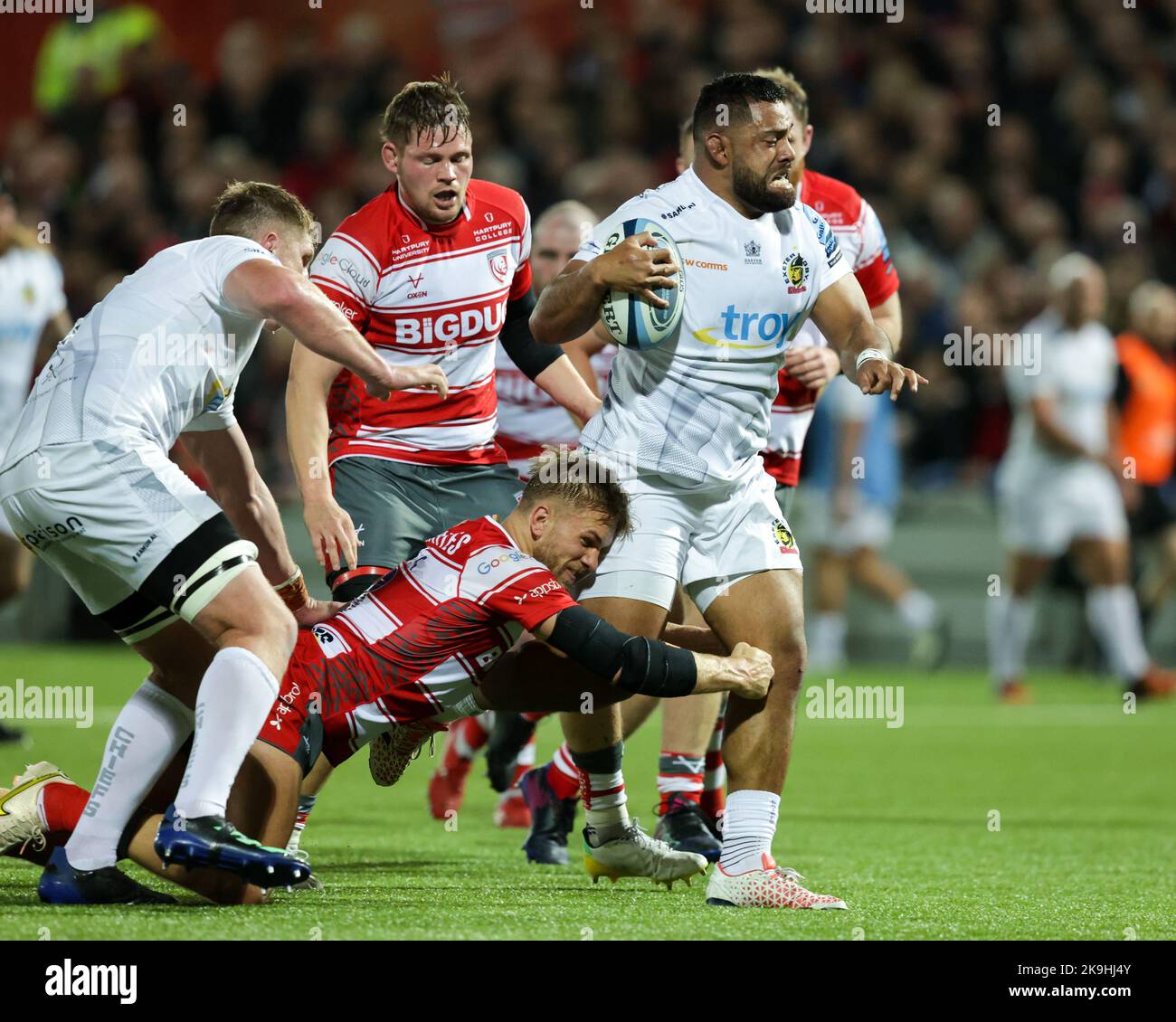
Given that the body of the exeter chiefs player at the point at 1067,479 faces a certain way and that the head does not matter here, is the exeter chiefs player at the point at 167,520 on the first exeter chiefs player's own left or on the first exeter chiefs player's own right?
on the first exeter chiefs player's own right

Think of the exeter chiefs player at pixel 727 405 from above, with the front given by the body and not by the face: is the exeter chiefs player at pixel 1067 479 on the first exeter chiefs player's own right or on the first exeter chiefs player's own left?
on the first exeter chiefs player's own left

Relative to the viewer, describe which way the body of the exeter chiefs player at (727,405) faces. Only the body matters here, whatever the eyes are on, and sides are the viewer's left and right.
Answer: facing the viewer and to the right of the viewer

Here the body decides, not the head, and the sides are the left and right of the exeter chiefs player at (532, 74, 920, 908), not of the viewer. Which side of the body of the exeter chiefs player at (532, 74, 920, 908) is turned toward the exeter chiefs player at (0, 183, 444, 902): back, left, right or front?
right

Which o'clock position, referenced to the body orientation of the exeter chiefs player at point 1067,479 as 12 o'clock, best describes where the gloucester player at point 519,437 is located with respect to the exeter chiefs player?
The gloucester player is roughly at 2 o'clock from the exeter chiefs player.

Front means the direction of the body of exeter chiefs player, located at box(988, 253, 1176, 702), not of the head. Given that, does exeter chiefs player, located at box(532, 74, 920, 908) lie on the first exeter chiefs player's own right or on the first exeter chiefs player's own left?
on the first exeter chiefs player's own right
